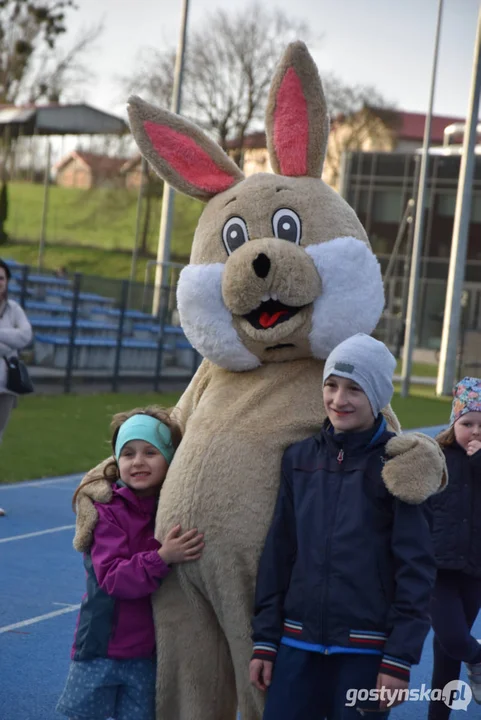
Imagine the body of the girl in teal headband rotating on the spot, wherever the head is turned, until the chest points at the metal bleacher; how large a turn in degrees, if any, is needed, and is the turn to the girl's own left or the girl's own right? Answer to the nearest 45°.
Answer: approximately 135° to the girl's own left

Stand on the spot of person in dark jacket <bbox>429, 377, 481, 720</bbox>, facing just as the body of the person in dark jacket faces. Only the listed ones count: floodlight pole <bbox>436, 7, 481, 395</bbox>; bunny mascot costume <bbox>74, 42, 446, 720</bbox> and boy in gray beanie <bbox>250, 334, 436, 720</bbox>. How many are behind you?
1

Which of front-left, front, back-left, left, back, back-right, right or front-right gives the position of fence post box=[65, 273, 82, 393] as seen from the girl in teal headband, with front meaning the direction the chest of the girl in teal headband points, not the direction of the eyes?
back-left

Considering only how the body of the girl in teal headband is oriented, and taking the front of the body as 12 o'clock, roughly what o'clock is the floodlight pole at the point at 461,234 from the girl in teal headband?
The floodlight pole is roughly at 8 o'clock from the girl in teal headband.

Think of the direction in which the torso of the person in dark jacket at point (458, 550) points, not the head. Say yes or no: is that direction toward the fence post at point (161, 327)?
no

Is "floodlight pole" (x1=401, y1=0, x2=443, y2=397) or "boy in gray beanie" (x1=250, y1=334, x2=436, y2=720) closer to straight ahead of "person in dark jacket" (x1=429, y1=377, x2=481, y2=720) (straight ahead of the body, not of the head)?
the boy in gray beanie

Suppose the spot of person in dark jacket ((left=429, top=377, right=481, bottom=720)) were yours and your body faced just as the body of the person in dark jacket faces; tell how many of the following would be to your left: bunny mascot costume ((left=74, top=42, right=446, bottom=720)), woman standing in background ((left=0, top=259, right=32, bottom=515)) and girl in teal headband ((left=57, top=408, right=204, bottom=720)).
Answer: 0

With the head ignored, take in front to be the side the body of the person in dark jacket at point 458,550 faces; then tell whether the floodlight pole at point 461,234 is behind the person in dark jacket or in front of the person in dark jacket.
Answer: behind

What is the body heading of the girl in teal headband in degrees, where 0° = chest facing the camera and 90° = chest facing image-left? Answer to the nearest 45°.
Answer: approximately 315°

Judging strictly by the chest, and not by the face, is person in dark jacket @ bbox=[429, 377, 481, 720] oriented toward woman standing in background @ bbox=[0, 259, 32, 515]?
no

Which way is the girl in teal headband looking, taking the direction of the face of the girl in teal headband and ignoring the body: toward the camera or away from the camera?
toward the camera

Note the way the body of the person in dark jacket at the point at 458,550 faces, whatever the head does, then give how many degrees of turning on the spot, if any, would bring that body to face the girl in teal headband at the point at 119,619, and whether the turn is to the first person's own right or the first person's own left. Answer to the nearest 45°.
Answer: approximately 45° to the first person's own right

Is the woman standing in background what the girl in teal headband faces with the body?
no

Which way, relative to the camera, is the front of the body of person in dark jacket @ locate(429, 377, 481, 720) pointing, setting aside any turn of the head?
toward the camera

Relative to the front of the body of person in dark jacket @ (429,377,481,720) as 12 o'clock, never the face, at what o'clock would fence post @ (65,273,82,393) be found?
The fence post is roughly at 5 o'clock from the person in dark jacket.

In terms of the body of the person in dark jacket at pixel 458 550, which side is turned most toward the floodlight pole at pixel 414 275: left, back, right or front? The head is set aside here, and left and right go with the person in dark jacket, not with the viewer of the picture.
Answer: back

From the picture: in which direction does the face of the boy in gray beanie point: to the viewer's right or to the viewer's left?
to the viewer's left
